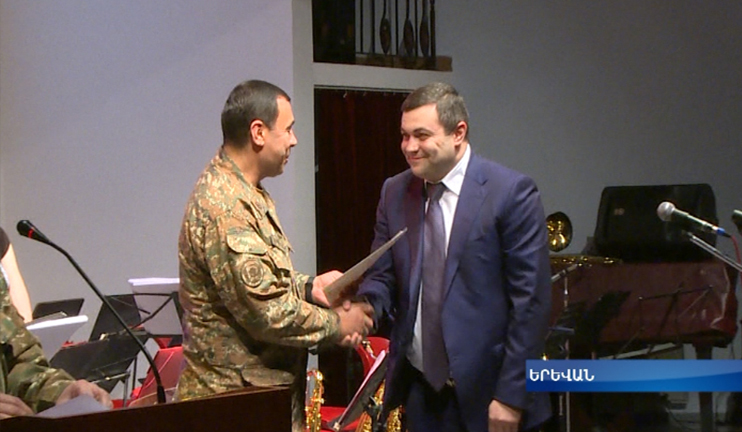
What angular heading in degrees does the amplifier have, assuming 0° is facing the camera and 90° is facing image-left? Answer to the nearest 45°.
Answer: approximately 0°

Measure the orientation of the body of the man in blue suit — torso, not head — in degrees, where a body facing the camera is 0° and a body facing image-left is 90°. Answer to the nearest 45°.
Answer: approximately 45°

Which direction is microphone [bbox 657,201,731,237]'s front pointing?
to the viewer's left

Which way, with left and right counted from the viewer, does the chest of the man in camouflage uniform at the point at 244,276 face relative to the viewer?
facing to the right of the viewer

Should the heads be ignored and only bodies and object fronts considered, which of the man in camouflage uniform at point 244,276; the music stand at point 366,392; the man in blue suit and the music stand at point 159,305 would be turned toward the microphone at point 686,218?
the man in camouflage uniform

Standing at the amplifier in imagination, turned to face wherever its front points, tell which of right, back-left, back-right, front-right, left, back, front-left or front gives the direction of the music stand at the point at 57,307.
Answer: front-right

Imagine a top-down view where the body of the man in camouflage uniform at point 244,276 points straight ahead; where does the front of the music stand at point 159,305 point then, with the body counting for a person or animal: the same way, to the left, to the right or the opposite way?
to the left

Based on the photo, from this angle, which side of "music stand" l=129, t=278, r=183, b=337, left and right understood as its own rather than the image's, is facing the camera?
back

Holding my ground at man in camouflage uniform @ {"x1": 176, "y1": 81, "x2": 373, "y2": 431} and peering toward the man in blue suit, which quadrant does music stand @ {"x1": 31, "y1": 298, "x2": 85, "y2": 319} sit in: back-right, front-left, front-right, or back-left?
back-left

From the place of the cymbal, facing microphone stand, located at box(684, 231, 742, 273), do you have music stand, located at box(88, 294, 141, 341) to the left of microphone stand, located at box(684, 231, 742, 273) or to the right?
right
